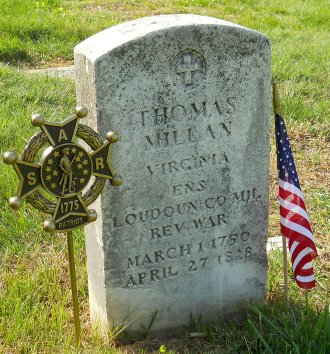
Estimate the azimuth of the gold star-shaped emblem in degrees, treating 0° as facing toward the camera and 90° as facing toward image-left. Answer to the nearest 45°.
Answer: approximately 0°

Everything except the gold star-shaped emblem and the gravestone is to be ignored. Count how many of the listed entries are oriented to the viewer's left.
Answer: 0

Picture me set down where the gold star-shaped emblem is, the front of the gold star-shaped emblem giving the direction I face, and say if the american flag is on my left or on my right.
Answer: on my left

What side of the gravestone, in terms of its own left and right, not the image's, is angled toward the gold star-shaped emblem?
right
